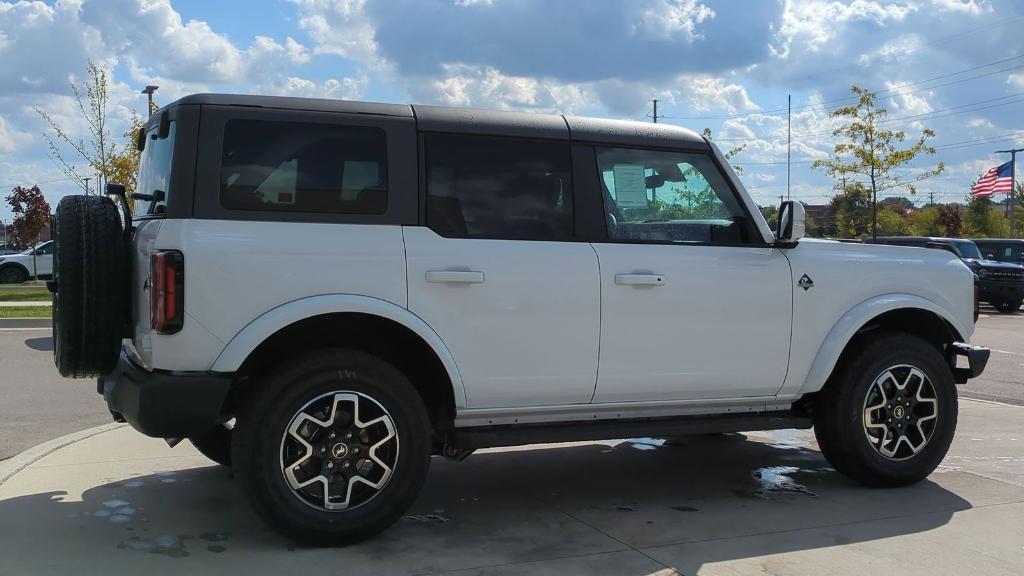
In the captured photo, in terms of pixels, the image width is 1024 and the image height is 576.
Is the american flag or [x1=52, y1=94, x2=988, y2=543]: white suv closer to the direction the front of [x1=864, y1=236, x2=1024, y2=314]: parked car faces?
the white suv

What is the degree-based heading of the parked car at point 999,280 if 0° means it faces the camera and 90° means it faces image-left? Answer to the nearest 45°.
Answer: approximately 315°

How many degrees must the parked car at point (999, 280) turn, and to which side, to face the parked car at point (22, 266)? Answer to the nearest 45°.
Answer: approximately 135° to its right
